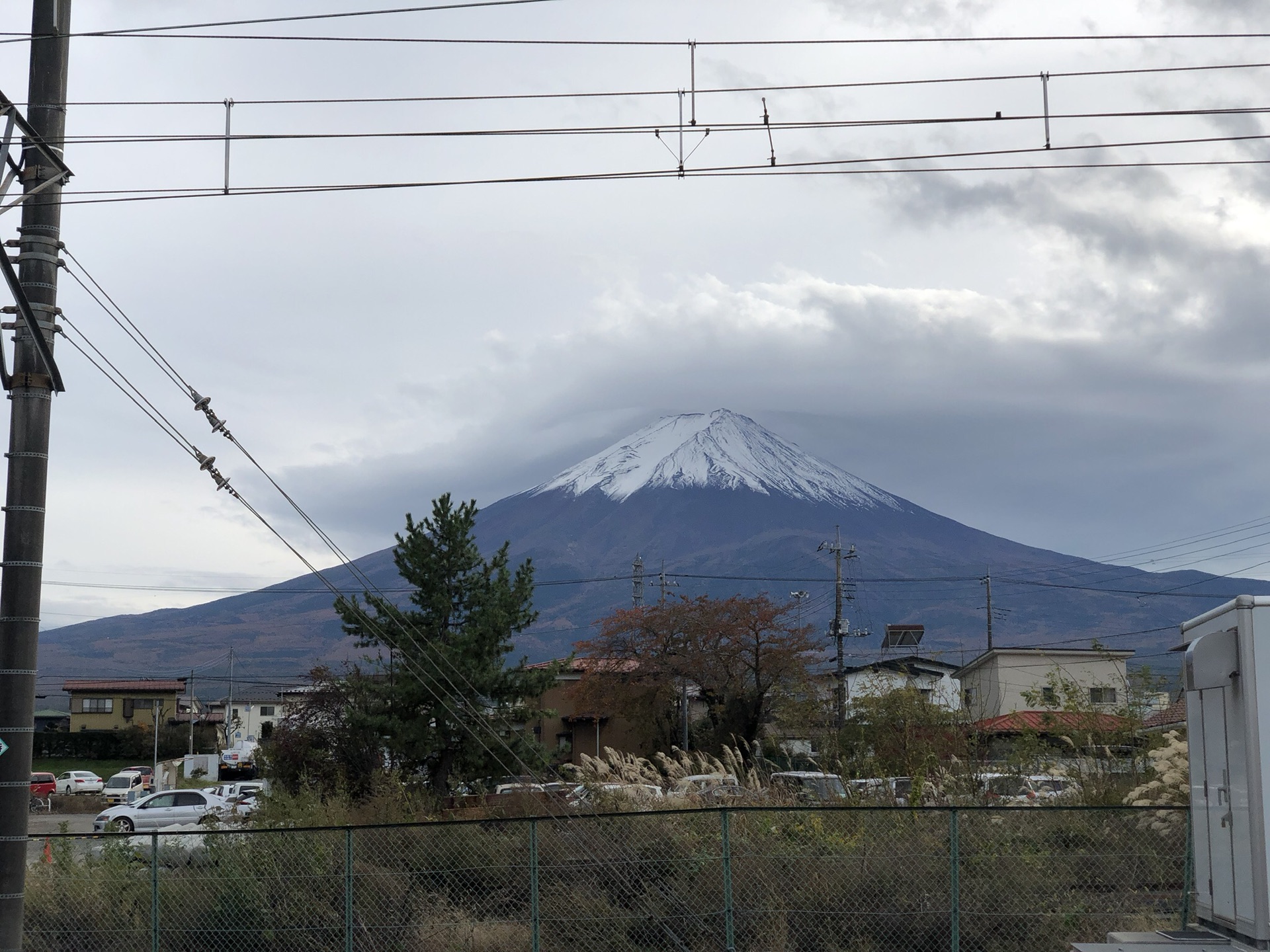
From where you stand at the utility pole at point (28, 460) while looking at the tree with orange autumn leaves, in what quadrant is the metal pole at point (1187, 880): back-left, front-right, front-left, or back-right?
front-right

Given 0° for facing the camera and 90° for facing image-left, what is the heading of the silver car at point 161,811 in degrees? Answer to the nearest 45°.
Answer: approximately 90°

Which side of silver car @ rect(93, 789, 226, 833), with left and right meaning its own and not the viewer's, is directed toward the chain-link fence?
left

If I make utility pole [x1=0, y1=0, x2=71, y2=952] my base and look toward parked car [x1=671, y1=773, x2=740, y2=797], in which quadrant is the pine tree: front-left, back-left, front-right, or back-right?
front-left
